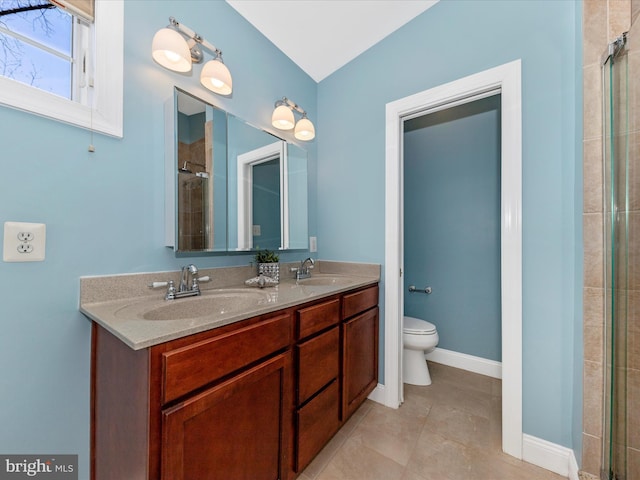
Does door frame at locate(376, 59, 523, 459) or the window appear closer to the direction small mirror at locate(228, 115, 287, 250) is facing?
the door frame

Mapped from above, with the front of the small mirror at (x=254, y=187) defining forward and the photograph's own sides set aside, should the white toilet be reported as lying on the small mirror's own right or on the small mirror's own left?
on the small mirror's own left

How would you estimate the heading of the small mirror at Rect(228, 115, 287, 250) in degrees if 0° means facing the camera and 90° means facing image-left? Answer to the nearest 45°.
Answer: approximately 315°

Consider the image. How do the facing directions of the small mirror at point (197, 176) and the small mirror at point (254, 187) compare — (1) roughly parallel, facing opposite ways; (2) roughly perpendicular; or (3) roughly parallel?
roughly parallel

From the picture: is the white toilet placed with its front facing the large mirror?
no

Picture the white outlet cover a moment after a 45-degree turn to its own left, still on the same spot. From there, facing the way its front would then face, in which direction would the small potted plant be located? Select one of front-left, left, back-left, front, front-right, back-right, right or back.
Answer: front-left

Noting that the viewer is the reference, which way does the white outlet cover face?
facing the viewer

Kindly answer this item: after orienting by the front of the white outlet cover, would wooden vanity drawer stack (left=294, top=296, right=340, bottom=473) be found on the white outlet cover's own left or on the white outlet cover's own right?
on the white outlet cover's own left

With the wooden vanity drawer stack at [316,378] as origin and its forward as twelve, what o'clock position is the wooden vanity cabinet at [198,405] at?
the wooden vanity cabinet at [198,405] is roughly at 3 o'clock from the wooden vanity drawer stack at [316,378].

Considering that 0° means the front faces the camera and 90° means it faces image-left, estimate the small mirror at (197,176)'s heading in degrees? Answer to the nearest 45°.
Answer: approximately 315°
